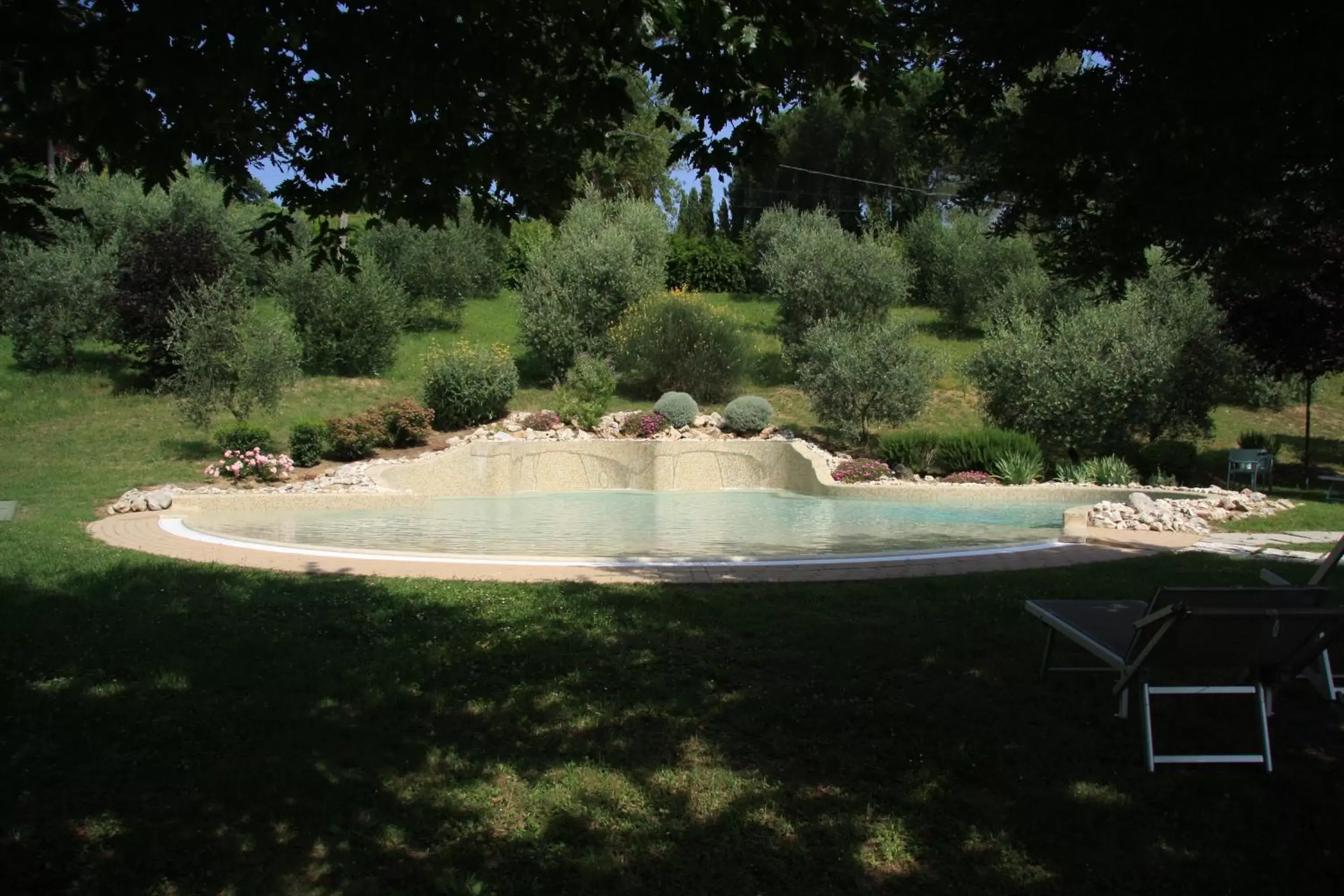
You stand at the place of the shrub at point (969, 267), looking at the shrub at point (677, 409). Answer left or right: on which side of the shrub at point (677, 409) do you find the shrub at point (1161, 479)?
left

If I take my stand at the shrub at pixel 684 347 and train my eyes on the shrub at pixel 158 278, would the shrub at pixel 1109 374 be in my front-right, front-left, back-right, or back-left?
back-left

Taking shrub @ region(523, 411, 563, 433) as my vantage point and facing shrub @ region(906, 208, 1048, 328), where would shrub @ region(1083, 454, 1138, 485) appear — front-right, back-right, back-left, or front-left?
front-right

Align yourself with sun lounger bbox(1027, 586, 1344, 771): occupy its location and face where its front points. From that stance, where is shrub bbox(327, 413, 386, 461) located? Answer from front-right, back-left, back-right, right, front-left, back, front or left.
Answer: front

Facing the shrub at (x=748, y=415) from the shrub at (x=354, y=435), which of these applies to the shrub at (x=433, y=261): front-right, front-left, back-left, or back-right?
front-left

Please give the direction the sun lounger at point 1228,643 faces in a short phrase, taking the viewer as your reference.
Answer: facing away from the viewer and to the left of the viewer

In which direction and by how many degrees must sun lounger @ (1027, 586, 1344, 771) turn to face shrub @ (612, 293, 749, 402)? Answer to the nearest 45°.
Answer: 0° — it already faces it

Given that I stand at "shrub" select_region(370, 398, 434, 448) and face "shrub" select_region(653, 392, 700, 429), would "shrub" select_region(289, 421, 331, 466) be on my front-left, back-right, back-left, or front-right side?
back-right

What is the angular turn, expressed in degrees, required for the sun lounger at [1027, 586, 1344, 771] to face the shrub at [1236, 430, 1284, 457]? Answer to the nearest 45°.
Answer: approximately 45° to its right

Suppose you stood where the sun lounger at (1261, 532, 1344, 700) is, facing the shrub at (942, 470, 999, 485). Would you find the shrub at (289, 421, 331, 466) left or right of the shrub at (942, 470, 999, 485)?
left

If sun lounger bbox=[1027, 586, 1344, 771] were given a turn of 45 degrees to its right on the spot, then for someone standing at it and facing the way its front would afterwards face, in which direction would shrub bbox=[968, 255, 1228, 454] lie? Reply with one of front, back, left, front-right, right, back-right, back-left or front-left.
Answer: front

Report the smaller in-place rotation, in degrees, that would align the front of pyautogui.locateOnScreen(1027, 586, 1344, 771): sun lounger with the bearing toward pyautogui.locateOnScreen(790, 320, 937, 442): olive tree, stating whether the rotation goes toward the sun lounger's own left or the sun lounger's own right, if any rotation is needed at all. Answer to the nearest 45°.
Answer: approximately 45° to the sun lounger's own right

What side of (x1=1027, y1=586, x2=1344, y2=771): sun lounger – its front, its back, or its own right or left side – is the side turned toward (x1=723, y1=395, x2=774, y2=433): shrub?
front

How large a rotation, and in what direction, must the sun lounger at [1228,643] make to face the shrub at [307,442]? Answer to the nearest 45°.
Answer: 0° — it already faces it

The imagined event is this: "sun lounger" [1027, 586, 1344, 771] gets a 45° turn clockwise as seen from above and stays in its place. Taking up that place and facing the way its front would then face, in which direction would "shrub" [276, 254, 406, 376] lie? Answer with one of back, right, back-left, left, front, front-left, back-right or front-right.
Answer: front-left

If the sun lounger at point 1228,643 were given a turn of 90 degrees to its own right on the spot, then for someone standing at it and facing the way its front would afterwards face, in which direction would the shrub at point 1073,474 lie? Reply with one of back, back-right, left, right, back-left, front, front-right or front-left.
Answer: front-left

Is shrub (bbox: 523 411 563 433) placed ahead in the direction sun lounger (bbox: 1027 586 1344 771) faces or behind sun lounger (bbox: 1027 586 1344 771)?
ahead
